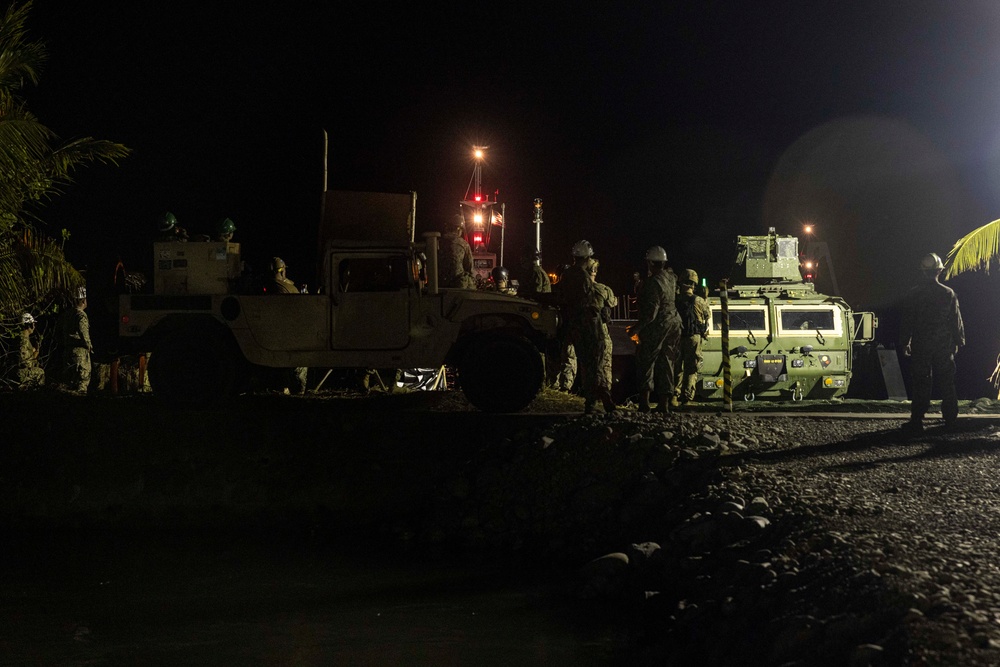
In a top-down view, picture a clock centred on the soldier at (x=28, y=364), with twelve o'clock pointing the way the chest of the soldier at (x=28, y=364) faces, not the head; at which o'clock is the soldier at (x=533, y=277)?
the soldier at (x=533, y=277) is roughly at 1 o'clock from the soldier at (x=28, y=364).

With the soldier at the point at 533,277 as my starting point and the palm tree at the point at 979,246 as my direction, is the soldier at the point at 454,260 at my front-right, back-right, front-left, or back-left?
back-right

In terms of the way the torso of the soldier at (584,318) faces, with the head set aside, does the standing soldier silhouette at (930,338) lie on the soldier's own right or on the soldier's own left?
on the soldier's own right

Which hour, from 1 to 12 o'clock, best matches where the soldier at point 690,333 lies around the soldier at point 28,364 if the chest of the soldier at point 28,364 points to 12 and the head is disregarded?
the soldier at point 690,333 is roughly at 1 o'clock from the soldier at point 28,364.

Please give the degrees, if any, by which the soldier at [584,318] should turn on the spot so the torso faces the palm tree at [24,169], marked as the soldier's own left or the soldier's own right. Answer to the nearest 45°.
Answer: approximately 135° to the soldier's own left

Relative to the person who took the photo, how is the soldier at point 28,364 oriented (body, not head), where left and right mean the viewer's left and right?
facing to the right of the viewer
